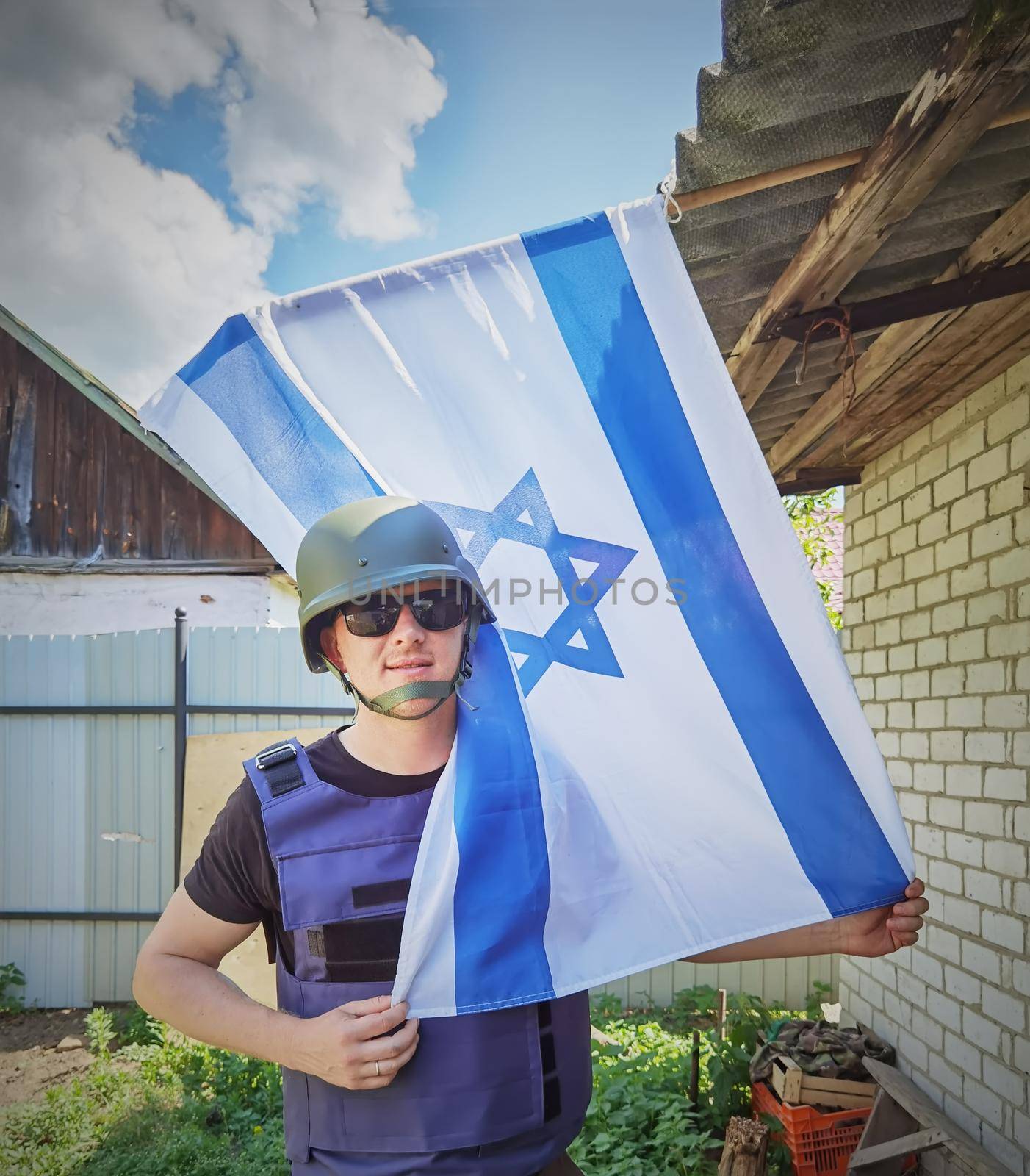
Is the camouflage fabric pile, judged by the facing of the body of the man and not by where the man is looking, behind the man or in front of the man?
behind

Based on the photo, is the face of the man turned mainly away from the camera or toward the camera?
toward the camera

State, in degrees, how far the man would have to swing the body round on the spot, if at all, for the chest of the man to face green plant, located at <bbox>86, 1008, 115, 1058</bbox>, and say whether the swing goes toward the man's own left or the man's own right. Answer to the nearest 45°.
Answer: approximately 135° to the man's own right

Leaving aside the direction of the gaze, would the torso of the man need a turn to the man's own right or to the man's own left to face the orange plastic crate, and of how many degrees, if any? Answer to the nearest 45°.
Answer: approximately 135° to the man's own left

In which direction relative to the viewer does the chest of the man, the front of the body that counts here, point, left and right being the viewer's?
facing the viewer

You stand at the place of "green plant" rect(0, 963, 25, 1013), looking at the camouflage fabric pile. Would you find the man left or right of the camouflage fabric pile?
right

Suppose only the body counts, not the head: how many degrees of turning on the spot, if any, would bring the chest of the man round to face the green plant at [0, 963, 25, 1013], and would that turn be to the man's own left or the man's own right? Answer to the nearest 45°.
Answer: approximately 135° to the man's own right

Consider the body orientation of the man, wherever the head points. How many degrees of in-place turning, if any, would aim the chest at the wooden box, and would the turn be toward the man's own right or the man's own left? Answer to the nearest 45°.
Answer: approximately 135° to the man's own left
